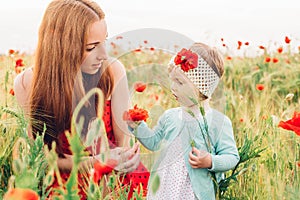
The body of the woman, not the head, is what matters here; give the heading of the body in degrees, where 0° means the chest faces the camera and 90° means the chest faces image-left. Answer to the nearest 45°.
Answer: approximately 315°

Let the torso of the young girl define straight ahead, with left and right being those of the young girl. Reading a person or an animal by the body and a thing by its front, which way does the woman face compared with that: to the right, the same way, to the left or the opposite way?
to the left

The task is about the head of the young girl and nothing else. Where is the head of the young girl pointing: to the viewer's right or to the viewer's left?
to the viewer's left

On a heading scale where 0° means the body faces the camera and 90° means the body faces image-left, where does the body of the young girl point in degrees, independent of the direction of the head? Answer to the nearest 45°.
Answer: approximately 45°
